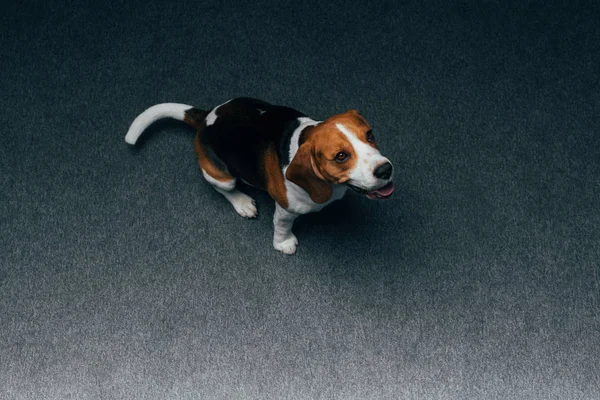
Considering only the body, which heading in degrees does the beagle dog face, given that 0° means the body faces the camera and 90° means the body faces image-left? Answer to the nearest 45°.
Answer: approximately 315°
